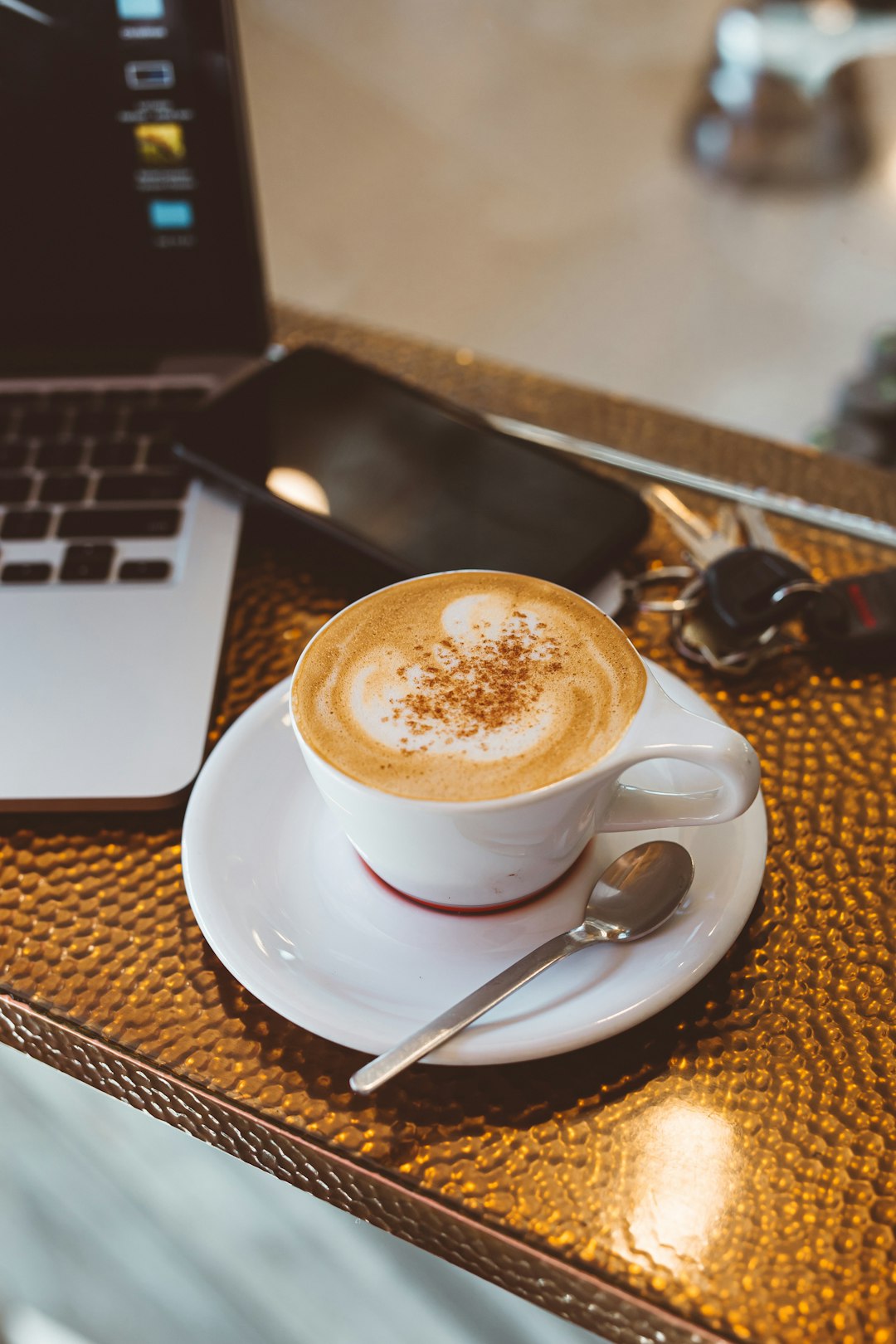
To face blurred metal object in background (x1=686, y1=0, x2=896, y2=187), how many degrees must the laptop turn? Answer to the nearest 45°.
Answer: approximately 135° to its left

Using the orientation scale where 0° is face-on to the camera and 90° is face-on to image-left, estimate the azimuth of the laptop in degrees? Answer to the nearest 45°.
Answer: approximately 0°
